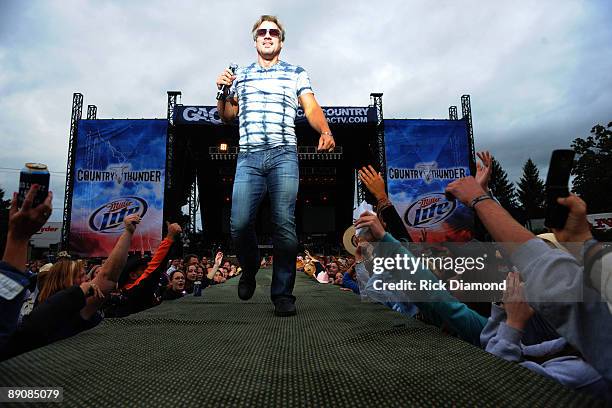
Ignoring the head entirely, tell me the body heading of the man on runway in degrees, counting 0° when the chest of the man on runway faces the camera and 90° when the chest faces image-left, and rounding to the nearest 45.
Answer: approximately 0°

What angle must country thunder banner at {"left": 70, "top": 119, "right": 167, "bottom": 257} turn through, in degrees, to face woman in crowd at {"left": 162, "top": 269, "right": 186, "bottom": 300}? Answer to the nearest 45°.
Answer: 0° — it already faces them

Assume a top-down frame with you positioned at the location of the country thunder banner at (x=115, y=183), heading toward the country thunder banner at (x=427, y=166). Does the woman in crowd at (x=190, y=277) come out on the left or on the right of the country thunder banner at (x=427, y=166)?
right

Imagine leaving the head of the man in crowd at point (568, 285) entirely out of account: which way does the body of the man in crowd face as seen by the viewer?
to the viewer's left

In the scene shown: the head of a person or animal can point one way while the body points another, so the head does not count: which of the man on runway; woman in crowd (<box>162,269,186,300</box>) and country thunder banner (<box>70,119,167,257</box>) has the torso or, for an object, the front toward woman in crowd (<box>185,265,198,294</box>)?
the country thunder banner

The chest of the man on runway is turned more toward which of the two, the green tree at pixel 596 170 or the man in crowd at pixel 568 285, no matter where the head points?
the man in crowd

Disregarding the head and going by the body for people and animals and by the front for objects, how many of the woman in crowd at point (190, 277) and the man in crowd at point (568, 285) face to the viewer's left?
1

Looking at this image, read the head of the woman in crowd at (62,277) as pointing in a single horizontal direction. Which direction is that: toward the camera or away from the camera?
away from the camera
